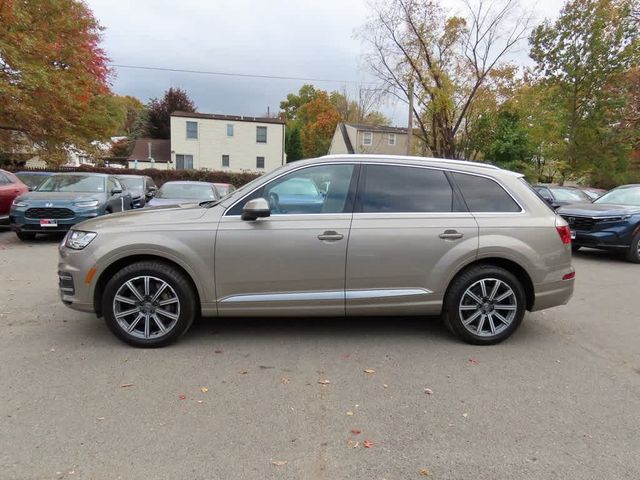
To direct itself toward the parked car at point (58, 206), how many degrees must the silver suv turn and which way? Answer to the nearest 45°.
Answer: approximately 45° to its right

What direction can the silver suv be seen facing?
to the viewer's left

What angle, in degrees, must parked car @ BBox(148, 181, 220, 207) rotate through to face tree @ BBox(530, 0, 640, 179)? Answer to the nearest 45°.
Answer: approximately 90° to its left

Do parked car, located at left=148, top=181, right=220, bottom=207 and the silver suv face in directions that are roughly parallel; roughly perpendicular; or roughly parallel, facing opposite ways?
roughly perpendicular

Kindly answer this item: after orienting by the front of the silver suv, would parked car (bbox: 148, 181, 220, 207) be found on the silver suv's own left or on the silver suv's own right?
on the silver suv's own right

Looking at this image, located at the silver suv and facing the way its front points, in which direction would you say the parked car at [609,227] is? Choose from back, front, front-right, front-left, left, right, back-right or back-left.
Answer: back-right

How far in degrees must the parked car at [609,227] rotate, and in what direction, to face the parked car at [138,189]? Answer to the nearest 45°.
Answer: approximately 45° to its right

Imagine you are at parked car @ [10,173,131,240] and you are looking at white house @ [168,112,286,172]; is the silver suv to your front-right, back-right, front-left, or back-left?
back-right

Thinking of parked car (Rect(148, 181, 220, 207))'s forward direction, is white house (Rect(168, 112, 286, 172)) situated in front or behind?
behind

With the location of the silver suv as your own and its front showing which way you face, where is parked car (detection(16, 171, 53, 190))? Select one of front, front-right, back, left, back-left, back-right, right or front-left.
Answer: front-right

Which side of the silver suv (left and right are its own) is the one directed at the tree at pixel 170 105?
right

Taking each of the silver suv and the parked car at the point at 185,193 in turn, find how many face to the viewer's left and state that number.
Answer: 1

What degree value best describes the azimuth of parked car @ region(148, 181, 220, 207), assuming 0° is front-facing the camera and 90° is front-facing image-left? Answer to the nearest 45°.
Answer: approximately 0°
